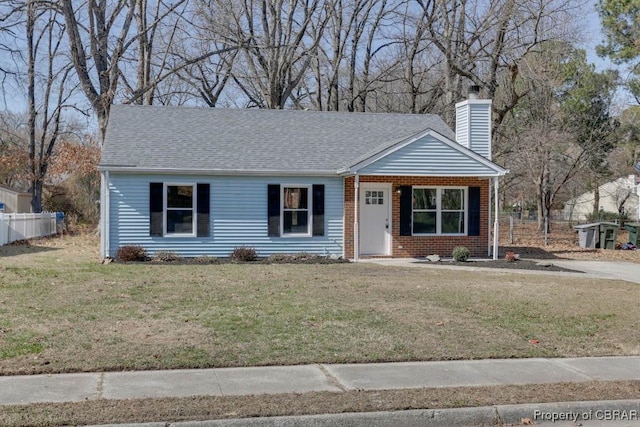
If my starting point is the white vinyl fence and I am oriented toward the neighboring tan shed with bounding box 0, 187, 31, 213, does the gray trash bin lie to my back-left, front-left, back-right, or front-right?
back-right

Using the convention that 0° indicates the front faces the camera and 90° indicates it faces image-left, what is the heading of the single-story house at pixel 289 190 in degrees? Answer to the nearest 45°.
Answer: approximately 0°

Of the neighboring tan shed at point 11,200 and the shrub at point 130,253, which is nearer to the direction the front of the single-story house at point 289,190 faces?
the shrub

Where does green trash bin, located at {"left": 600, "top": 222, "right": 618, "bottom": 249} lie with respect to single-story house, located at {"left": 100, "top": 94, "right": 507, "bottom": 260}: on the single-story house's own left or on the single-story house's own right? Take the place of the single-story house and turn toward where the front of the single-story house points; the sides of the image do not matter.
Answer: on the single-story house's own left

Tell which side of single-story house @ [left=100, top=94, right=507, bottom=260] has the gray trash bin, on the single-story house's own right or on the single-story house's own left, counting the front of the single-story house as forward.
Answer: on the single-story house's own left

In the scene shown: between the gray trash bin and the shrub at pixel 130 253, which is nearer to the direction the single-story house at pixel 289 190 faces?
the shrub

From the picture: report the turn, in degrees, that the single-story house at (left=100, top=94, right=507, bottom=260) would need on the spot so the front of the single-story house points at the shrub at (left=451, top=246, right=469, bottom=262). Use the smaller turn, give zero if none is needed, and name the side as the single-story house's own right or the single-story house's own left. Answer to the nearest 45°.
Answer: approximately 90° to the single-story house's own left

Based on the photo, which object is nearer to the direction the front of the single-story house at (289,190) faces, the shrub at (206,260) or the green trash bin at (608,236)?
the shrub

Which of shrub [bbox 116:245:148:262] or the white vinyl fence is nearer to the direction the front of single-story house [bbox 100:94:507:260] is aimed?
the shrub
